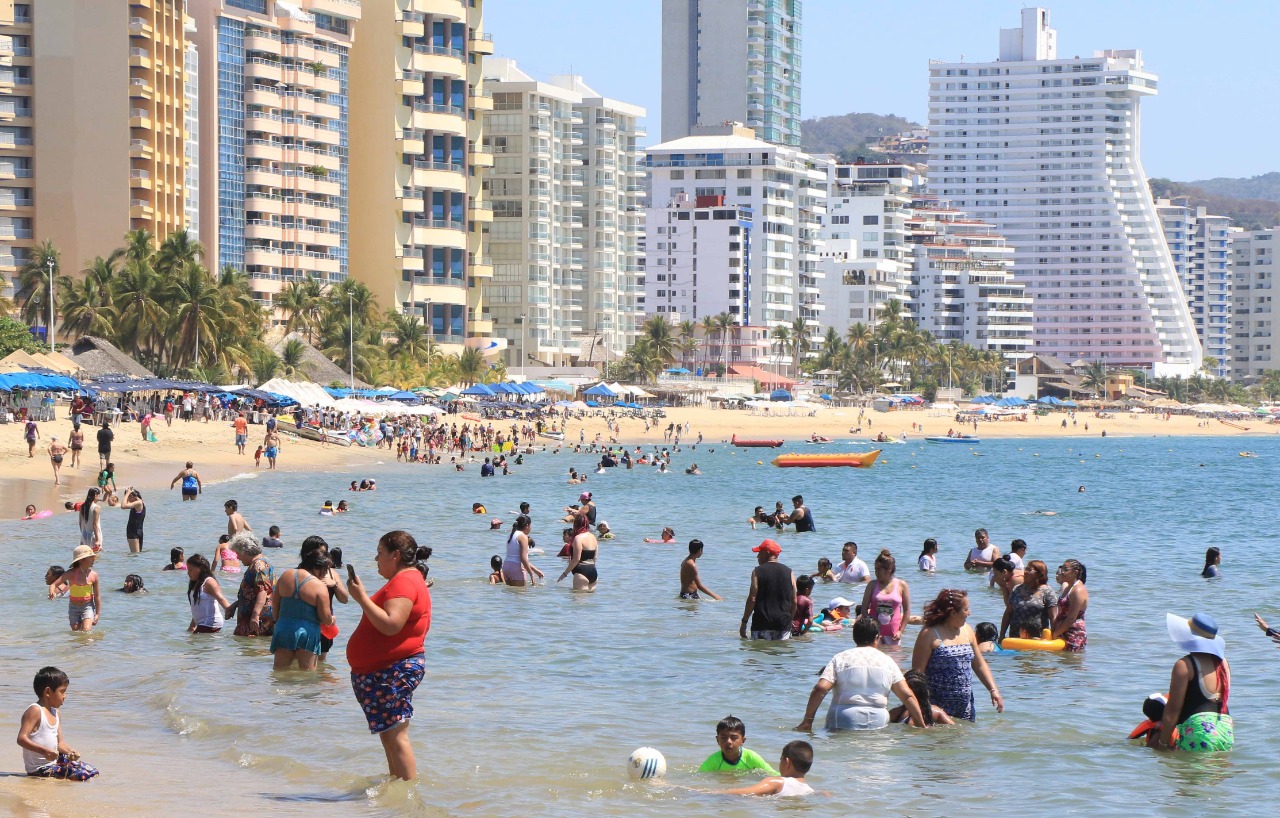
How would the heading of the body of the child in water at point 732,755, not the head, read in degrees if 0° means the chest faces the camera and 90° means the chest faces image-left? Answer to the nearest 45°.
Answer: approximately 0°

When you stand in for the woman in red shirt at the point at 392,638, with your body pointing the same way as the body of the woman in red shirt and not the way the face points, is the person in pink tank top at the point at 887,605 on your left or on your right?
on your right

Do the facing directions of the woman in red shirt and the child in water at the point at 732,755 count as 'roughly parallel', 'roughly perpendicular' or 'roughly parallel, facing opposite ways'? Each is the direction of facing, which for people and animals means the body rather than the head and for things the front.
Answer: roughly perpendicular

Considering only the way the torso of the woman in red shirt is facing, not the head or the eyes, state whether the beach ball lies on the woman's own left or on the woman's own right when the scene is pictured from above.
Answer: on the woman's own left

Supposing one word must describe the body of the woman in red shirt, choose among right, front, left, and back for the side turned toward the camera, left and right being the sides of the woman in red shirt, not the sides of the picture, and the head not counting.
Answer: left

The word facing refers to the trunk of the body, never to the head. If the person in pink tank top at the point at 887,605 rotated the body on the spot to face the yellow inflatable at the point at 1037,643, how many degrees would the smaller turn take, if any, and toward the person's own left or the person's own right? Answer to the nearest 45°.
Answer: approximately 135° to the person's own left

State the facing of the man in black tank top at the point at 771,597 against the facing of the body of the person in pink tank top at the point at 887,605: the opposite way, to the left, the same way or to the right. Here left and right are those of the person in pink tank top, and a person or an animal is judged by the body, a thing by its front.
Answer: the opposite way

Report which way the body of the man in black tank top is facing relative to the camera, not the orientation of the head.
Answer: away from the camera

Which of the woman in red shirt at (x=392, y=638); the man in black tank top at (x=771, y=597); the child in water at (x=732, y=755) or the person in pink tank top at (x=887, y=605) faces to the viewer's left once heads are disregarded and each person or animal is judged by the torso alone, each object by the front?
the woman in red shirt

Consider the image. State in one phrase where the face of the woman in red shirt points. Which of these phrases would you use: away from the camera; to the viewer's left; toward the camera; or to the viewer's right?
to the viewer's left

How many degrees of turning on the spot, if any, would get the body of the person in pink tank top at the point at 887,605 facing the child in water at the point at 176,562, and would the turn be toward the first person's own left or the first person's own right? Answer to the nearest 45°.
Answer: approximately 135° to the first person's own right

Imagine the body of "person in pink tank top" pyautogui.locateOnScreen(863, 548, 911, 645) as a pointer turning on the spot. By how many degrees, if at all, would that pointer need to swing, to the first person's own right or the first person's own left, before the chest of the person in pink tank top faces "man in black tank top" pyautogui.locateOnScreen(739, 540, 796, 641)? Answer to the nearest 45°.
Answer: approximately 90° to the first person's own right

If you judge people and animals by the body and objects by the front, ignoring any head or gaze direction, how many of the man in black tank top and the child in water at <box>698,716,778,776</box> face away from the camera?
1
